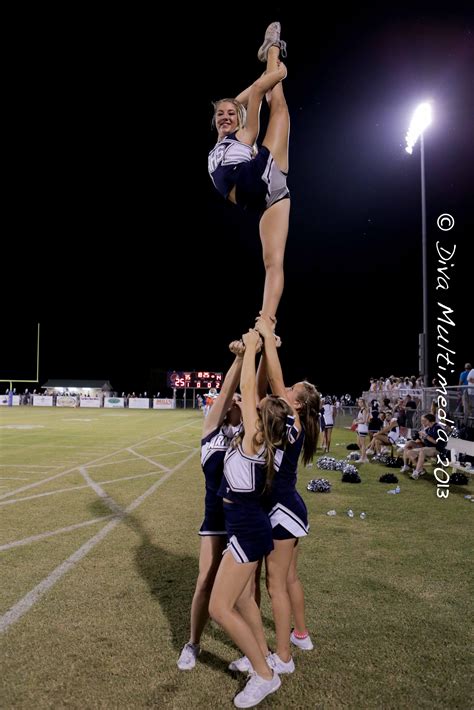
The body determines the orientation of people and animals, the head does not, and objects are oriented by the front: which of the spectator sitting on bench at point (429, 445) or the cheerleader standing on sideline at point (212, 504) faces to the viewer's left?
the spectator sitting on bench

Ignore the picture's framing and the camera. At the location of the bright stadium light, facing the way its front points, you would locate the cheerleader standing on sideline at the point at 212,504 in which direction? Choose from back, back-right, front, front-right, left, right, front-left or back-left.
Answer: front-left

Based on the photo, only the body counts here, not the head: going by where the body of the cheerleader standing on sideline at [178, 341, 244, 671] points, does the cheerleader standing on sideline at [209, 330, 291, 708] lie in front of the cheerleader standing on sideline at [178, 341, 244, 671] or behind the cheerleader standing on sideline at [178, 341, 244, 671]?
in front

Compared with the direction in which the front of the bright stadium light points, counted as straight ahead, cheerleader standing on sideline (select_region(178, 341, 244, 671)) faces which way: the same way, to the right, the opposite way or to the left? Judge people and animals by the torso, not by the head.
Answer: to the left

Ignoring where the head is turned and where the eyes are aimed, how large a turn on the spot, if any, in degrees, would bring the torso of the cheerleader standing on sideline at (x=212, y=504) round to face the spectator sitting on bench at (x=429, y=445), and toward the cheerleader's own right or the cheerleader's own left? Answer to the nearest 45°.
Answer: approximately 90° to the cheerleader's own left

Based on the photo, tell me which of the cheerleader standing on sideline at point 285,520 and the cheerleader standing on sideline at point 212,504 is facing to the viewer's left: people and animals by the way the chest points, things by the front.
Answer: the cheerleader standing on sideline at point 285,520

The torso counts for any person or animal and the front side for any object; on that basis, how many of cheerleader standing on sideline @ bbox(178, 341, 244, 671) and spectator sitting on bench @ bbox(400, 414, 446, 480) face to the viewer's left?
1

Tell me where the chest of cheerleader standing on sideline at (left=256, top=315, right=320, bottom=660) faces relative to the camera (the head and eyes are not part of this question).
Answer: to the viewer's left

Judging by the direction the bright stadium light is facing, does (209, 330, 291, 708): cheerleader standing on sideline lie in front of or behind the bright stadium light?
in front

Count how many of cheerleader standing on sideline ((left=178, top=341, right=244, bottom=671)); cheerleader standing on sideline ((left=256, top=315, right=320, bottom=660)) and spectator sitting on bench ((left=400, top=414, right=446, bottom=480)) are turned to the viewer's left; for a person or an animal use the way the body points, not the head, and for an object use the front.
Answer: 2

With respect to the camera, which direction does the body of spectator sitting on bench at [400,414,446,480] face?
to the viewer's left

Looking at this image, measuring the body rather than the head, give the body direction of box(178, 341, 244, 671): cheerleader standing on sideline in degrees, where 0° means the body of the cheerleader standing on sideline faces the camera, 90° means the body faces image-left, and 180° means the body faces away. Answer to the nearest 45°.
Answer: approximately 315°
